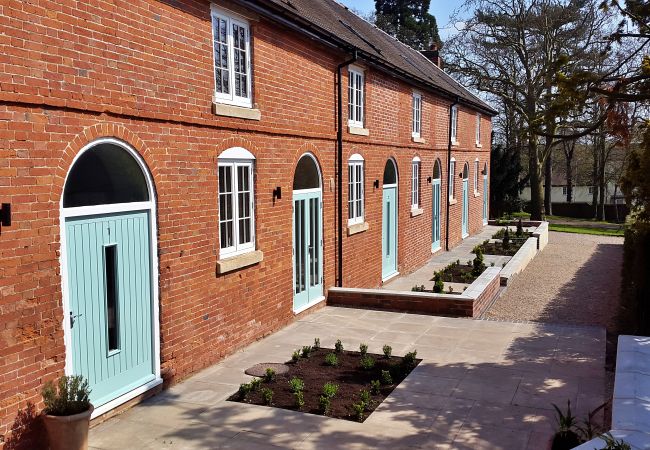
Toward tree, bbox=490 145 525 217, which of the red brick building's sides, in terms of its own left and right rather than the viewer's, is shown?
left

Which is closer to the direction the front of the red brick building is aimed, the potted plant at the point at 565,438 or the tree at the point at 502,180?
the potted plant

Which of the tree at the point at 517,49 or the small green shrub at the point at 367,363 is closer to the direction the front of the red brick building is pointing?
the small green shrub
